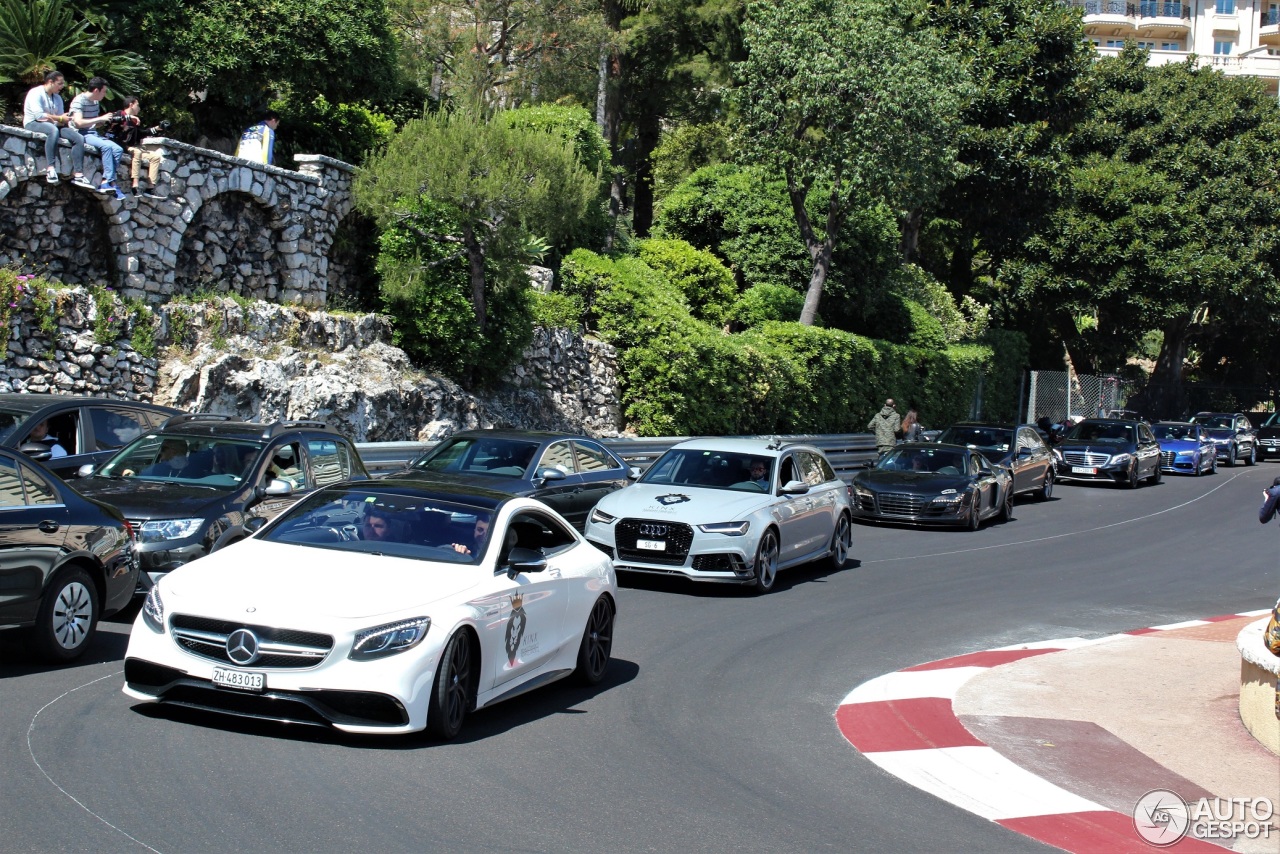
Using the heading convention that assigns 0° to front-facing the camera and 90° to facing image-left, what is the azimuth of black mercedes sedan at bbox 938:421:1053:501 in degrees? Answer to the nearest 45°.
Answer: approximately 45°

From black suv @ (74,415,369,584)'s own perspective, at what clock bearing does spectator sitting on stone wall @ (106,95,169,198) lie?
The spectator sitting on stone wall is roughly at 4 o'clock from the black suv.

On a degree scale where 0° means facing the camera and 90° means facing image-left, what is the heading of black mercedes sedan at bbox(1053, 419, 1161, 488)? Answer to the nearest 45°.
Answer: approximately 45°

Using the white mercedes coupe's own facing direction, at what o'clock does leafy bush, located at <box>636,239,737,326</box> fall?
The leafy bush is roughly at 5 o'clock from the white mercedes coupe.

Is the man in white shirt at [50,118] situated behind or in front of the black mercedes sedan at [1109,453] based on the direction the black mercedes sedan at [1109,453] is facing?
in front

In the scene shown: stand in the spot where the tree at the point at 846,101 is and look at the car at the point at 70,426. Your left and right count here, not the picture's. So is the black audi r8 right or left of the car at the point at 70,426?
left

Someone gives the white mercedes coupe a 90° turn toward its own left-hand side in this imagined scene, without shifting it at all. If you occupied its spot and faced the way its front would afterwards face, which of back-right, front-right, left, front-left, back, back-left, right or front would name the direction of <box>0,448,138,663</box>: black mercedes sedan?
back

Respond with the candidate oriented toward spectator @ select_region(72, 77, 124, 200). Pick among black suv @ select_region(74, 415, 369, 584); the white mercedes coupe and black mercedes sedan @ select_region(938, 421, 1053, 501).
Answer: the black mercedes sedan

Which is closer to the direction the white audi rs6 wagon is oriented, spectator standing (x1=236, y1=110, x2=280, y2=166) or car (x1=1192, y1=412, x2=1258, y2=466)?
the spectator standing

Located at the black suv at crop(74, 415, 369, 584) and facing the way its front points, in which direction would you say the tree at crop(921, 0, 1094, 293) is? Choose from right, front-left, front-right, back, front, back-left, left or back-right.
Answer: back

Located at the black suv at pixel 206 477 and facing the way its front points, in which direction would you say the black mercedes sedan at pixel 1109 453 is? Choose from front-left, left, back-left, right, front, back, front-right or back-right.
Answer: back

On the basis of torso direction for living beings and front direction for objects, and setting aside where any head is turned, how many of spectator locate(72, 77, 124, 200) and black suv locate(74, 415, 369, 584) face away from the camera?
0

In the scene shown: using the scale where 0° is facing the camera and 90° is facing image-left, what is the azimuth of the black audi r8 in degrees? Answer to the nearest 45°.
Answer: approximately 45°

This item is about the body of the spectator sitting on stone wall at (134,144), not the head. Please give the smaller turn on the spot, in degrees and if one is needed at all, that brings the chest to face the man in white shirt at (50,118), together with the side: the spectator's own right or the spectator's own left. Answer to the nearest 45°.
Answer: approximately 90° to the spectator's own right
